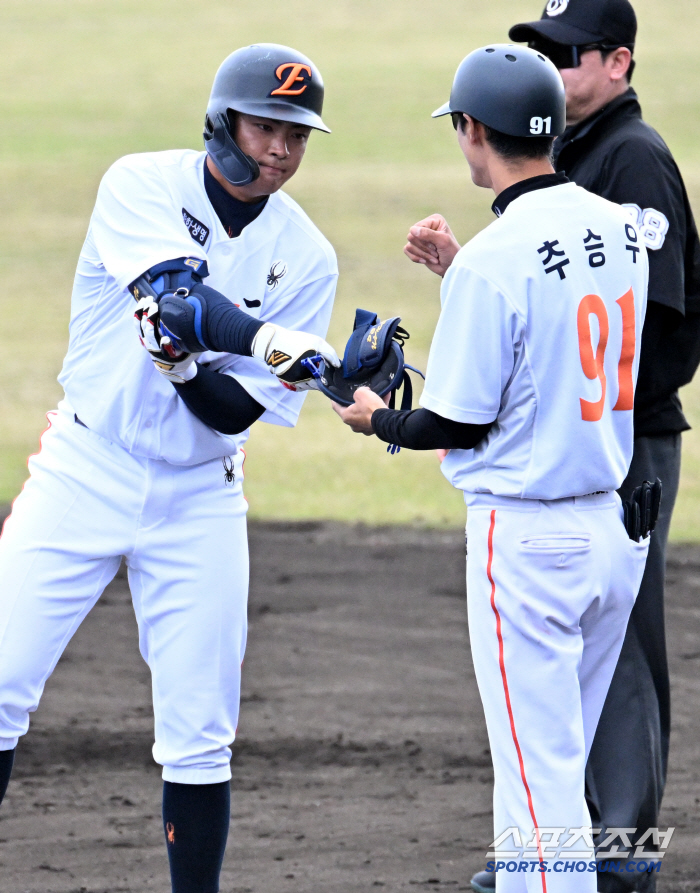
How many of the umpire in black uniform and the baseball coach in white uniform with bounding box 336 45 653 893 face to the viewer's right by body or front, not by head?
0

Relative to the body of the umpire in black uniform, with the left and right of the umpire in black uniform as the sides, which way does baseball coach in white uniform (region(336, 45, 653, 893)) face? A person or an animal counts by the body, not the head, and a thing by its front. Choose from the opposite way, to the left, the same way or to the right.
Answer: to the right

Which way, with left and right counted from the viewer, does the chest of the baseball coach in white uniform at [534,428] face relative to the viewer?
facing away from the viewer and to the left of the viewer

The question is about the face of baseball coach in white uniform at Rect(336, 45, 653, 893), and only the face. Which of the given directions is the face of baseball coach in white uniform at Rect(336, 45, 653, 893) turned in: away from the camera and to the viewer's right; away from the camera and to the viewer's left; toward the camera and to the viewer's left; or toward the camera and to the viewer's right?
away from the camera and to the viewer's left

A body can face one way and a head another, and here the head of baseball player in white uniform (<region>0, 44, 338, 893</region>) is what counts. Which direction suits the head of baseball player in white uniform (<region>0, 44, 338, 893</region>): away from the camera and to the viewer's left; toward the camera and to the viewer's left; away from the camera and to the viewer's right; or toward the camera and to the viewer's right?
toward the camera and to the viewer's right

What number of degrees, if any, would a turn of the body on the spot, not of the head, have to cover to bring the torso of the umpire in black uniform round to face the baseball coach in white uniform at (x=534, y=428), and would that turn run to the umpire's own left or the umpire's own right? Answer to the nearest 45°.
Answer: approximately 45° to the umpire's own left

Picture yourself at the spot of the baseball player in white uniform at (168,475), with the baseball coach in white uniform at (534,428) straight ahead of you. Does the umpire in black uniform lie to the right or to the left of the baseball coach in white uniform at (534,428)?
left

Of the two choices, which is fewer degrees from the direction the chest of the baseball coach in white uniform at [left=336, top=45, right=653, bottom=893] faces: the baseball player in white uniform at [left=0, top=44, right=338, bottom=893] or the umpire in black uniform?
the baseball player in white uniform

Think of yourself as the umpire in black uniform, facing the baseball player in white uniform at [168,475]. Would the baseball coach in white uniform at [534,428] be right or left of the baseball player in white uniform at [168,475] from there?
left

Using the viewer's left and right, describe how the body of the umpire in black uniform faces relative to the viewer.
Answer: facing the viewer and to the left of the viewer
